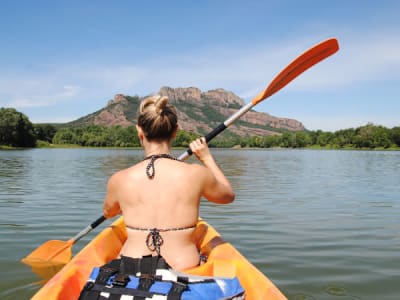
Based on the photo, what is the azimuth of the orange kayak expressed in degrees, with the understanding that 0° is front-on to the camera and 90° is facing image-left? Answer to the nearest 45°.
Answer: approximately 180°

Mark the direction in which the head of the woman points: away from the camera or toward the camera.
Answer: away from the camera

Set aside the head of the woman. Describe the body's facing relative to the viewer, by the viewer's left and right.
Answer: facing away from the viewer
